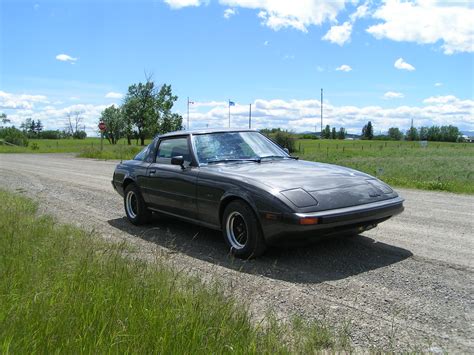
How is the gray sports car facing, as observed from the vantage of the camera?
facing the viewer and to the right of the viewer
